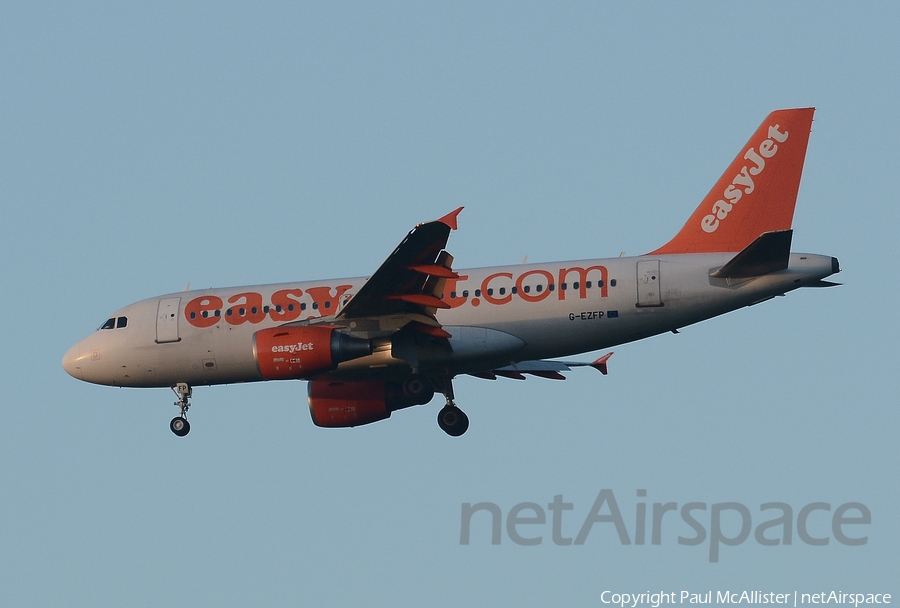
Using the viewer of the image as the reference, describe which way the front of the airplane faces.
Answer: facing to the left of the viewer
